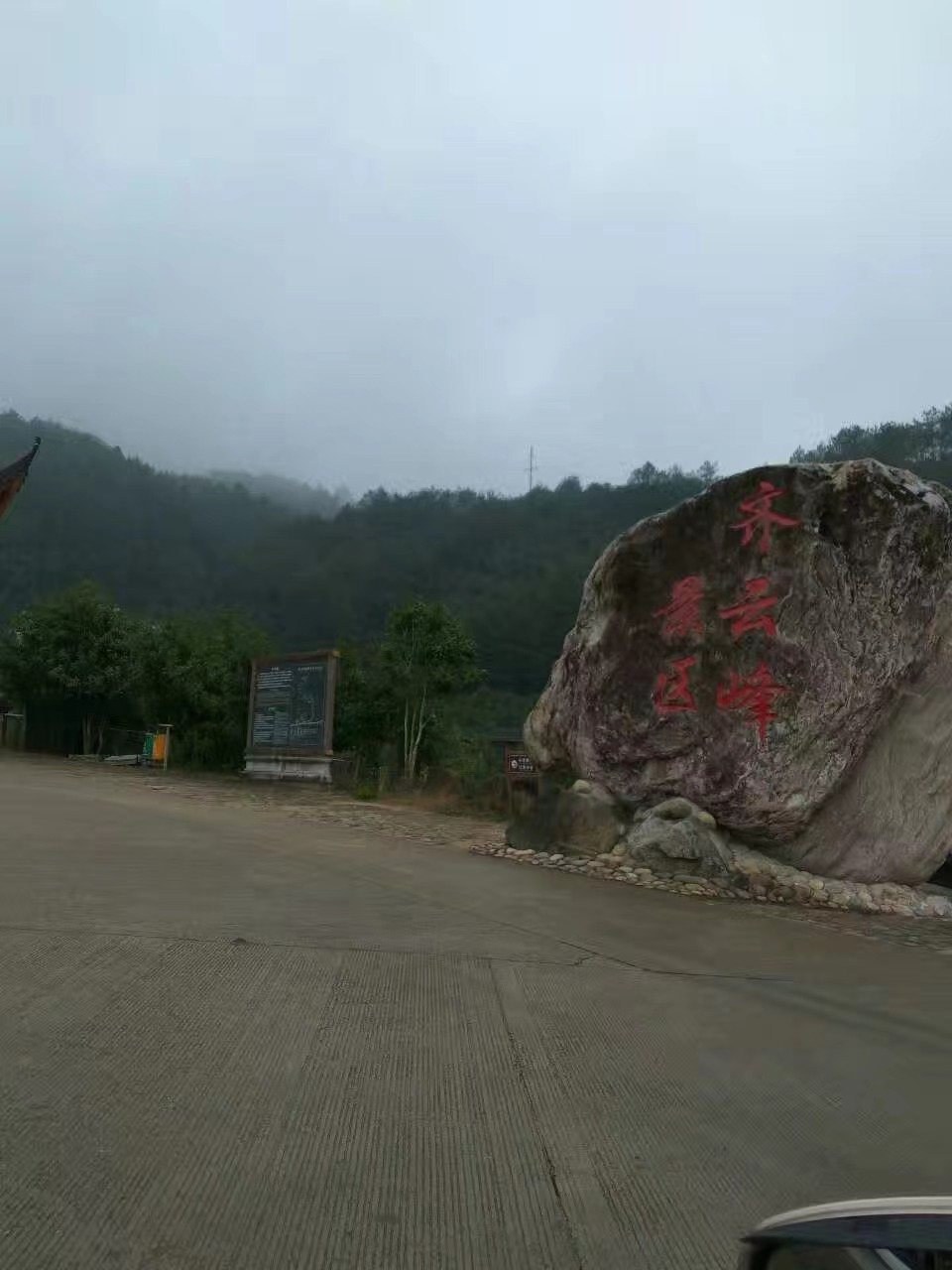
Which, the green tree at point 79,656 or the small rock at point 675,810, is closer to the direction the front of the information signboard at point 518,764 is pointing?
the small rock

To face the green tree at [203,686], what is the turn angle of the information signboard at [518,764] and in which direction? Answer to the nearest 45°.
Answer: approximately 135° to its right

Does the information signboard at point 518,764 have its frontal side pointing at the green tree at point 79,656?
no

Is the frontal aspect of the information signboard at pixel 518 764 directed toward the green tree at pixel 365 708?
no

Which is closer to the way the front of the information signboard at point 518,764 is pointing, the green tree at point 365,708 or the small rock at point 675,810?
the small rock

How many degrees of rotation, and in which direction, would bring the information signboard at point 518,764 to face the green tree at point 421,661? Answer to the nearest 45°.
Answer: approximately 135° to its right

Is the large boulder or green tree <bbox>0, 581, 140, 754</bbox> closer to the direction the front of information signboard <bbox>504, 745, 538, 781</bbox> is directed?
the large boulder

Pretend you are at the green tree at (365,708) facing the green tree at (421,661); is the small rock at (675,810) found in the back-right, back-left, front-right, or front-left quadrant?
front-right

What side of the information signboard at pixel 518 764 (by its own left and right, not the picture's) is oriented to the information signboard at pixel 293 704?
right

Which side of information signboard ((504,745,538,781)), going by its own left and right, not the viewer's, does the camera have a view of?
front
